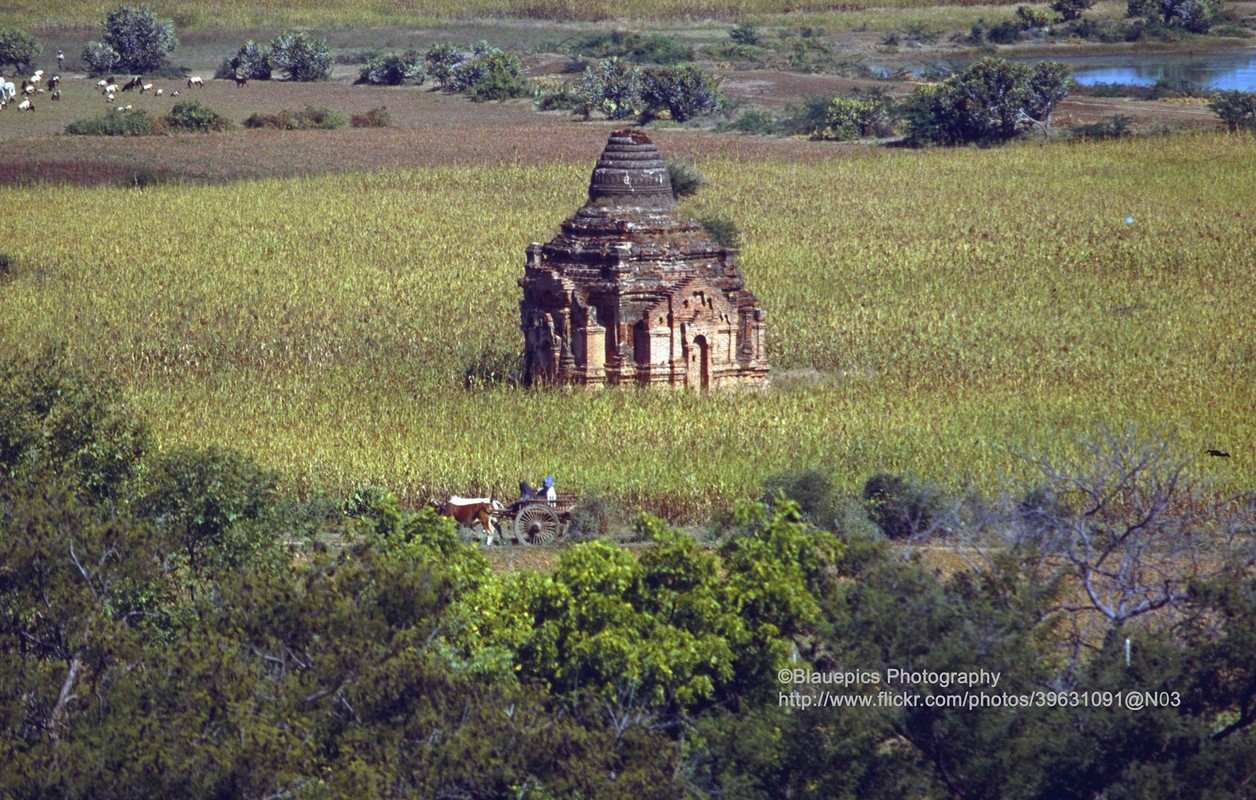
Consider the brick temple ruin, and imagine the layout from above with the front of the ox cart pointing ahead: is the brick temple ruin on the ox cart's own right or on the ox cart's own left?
on the ox cart's own right

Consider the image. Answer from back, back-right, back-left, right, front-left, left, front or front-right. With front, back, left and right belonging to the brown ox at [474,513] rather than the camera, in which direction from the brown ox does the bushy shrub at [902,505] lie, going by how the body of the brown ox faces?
back

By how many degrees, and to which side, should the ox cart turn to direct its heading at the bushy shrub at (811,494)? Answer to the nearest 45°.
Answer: approximately 180°

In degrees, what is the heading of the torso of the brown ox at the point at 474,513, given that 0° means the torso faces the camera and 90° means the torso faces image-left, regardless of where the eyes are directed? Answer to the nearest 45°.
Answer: approximately 90°

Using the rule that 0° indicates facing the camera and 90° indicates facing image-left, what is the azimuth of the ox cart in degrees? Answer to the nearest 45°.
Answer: approximately 90°

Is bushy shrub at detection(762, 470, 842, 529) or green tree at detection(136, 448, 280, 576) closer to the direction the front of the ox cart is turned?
the green tree

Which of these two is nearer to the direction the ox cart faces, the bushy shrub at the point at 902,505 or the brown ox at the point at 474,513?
the brown ox

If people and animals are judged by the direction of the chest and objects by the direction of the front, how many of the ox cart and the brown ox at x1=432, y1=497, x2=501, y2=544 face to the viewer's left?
2

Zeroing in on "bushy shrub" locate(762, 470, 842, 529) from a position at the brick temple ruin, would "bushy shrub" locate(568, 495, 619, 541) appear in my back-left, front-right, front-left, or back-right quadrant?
front-right

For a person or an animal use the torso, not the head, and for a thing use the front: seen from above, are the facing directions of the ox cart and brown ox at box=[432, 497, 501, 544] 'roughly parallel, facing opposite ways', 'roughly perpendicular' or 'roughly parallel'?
roughly parallel

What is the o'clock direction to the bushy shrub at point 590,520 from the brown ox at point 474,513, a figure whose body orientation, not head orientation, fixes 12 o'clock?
The bushy shrub is roughly at 6 o'clock from the brown ox.

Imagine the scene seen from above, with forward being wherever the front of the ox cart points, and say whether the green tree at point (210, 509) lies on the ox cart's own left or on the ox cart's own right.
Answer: on the ox cart's own left

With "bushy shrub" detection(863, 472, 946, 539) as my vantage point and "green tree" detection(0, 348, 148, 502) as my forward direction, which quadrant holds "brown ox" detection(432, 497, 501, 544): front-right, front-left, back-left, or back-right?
front-right
